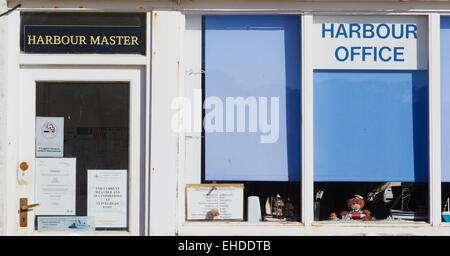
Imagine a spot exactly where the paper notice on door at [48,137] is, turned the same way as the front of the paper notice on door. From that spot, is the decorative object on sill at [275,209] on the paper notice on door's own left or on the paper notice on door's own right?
on the paper notice on door's own left

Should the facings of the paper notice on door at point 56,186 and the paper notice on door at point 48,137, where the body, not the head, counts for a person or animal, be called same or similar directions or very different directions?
same or similar directions

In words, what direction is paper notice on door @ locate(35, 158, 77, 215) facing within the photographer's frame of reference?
facing the viewer

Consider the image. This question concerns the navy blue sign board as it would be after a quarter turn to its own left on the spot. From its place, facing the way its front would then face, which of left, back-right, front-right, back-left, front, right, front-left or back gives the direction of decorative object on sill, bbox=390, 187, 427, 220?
front

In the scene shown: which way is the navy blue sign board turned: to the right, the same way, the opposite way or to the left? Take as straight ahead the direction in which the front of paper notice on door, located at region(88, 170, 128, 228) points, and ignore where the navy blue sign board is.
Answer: the same way

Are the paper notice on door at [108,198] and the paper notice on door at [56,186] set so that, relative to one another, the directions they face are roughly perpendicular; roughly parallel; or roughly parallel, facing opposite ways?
roughly parallel

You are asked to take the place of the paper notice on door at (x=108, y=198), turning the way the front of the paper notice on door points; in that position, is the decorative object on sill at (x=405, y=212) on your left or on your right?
on your left

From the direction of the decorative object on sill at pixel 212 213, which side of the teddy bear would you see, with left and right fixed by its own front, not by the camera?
right

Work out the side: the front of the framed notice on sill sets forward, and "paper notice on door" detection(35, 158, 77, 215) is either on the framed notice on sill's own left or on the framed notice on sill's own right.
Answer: on the framed notice on sill's own right

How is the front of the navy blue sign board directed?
toward the camera

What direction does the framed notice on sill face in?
toward the camera

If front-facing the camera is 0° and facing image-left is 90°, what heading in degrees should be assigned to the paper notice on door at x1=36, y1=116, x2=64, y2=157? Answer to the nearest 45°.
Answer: approximately 0°

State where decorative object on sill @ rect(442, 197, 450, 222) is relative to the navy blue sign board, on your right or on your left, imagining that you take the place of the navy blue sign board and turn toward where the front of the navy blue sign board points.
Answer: on your left

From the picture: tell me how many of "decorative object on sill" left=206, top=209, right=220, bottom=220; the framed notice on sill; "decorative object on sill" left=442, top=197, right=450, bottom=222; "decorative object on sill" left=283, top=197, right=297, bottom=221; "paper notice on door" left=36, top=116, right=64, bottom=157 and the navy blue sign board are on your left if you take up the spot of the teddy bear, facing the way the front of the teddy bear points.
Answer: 1

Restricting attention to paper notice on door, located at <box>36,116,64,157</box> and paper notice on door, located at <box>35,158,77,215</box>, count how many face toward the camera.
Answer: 2

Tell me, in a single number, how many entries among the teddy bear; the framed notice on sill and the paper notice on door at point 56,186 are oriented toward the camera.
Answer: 3

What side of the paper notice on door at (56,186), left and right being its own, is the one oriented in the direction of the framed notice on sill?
left
